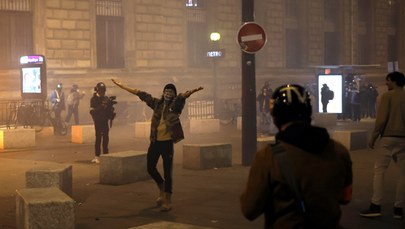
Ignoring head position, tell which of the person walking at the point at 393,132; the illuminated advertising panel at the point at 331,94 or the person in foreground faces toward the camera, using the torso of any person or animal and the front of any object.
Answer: the illuminated advertising panel

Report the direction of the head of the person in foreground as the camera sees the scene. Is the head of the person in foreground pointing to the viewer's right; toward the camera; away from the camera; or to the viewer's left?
away from the camera

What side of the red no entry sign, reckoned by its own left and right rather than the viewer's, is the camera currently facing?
front

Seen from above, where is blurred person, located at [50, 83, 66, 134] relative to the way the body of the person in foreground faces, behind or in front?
in front

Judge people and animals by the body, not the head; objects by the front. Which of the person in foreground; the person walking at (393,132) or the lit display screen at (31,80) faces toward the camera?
the lit display screen

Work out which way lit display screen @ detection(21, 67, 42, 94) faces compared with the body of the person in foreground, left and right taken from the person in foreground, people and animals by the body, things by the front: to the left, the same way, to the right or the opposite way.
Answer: the opposite way

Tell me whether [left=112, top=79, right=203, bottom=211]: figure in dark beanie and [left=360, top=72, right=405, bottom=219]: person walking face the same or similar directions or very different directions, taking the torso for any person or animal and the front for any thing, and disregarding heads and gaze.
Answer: very different directions

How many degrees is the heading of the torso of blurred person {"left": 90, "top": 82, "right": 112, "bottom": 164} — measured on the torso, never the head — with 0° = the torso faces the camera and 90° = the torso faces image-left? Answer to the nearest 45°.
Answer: approximately 45°

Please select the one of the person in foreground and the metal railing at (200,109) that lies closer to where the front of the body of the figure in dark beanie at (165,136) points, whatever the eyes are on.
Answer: the person in foreground

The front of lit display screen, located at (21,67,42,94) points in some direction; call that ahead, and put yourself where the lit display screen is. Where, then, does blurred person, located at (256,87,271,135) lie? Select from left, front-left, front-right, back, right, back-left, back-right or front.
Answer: left

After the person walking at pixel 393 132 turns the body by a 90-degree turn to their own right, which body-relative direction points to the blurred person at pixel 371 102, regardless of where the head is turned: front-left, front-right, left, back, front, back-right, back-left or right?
front-left

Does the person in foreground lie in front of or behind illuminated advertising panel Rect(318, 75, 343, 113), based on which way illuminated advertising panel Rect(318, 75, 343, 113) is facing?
in front

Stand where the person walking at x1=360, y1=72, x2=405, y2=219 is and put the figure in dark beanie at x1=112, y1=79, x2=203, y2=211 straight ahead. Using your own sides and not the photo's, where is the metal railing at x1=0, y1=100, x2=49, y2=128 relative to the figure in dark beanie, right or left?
right

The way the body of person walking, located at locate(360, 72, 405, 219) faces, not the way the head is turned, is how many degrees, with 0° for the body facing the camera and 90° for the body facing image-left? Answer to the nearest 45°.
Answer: approximately 135°

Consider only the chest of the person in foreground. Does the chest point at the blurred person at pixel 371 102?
no

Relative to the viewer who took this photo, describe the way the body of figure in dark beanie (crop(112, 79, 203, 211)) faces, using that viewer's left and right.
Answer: facing the viewer

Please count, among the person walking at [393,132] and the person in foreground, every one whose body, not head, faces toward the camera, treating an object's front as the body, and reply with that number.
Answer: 0

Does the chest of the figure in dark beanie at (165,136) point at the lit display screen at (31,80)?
no
